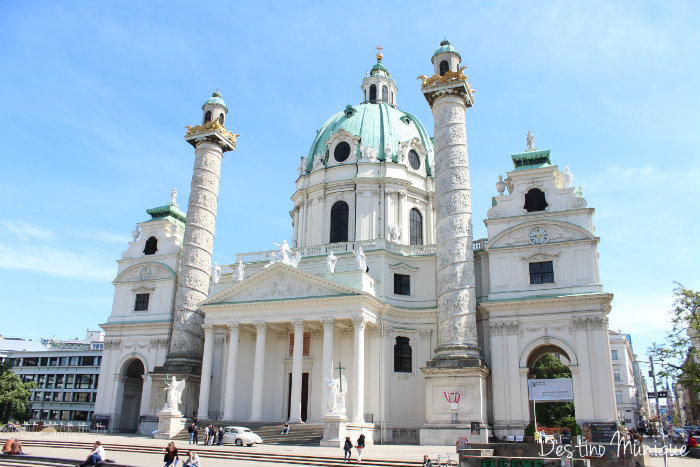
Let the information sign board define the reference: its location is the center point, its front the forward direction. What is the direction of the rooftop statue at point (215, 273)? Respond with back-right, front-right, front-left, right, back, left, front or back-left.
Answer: right

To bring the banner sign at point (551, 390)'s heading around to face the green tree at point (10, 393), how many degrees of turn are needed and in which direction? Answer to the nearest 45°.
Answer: approximately 90° to its right

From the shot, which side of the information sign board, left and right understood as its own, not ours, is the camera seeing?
front

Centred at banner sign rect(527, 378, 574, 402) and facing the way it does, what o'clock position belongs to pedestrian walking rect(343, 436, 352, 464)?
The pedestrian walking is roughly at 1 o'clock from the banner sign.

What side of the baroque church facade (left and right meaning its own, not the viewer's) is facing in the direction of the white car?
front

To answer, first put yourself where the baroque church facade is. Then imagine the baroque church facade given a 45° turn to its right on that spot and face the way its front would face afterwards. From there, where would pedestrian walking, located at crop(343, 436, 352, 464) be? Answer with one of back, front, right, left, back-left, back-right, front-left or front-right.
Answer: left

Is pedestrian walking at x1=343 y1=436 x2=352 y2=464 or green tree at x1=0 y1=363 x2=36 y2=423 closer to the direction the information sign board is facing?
the pedestrian walking

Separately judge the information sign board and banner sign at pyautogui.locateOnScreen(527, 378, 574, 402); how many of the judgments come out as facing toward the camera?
2

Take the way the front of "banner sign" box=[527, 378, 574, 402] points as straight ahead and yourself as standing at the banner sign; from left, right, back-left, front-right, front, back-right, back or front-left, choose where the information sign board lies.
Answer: left

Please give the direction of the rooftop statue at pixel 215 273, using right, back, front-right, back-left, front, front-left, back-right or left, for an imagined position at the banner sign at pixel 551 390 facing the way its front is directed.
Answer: right

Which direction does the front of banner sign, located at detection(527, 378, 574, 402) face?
toward the camera

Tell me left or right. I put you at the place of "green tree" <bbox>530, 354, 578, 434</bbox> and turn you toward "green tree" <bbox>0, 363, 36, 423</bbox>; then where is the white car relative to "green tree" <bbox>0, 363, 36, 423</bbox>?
left

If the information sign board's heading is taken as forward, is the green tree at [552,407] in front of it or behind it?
behind
